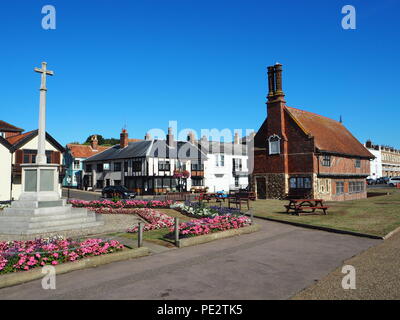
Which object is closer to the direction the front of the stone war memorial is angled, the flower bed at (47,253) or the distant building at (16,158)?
the flower bed

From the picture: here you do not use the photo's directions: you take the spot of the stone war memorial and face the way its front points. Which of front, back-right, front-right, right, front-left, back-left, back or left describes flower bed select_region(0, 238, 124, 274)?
front-right

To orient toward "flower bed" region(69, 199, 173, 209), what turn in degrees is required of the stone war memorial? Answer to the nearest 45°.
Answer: approximately 90° to its left

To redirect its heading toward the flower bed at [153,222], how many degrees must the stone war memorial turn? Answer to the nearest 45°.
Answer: approximately 45° to its left

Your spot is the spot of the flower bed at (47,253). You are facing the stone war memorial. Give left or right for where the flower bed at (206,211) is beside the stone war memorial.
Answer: right

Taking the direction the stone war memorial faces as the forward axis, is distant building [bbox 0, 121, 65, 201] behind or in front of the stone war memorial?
behind

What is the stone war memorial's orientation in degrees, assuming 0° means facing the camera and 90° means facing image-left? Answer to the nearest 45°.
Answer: approximately 315°

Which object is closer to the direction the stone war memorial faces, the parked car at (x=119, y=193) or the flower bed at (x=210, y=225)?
the flower bed

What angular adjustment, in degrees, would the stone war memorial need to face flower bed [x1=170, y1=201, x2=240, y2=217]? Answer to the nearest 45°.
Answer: approximately 45° to its left
